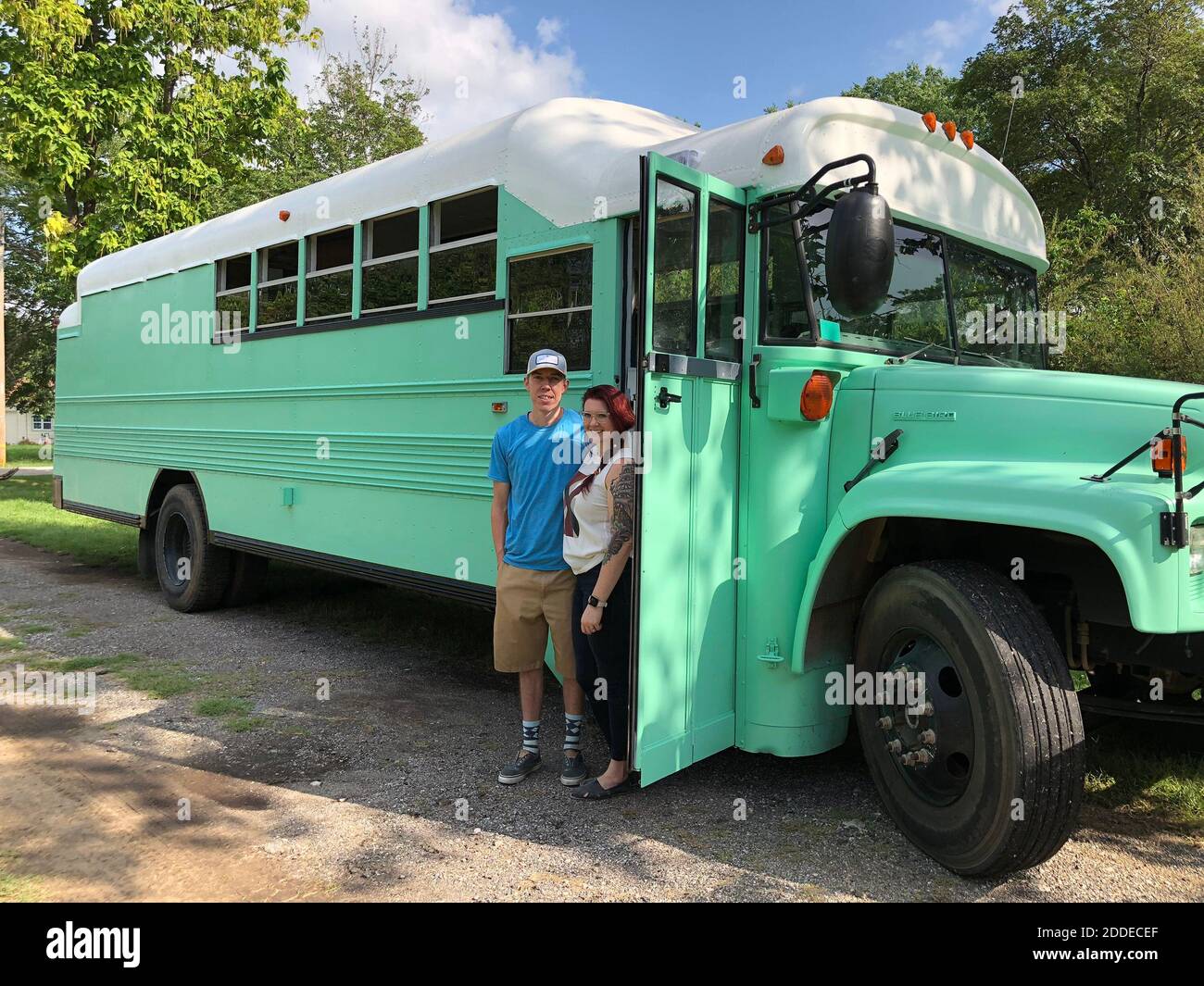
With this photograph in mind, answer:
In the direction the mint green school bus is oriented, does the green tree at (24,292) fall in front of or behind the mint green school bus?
behind

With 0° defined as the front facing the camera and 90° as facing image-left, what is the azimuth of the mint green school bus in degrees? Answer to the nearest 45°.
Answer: approximately 315°

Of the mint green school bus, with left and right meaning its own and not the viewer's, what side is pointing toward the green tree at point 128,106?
back

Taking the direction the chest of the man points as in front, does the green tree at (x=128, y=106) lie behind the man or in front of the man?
behind
